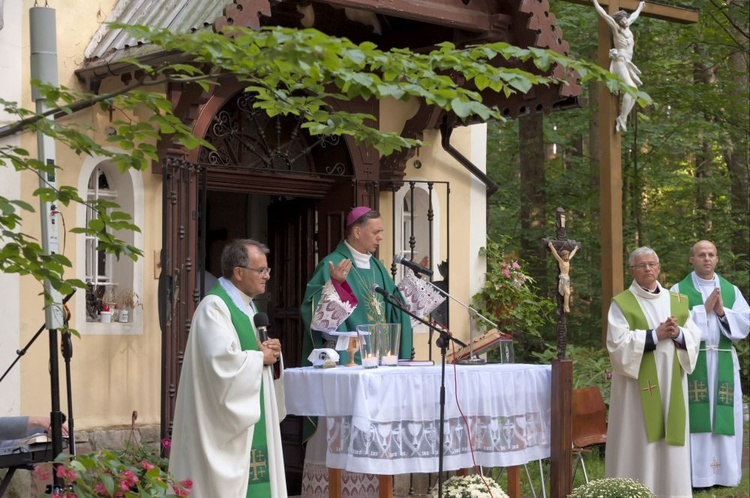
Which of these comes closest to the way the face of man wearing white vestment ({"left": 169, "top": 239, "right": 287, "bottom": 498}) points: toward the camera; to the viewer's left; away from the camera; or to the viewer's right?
to the viewer's right

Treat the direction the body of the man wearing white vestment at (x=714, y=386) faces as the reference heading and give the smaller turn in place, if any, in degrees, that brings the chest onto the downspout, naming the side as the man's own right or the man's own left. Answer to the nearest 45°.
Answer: approximately 90° to the man's own right

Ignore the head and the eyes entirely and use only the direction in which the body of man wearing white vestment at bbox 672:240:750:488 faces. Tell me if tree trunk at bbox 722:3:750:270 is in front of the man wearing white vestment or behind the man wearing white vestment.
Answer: behind

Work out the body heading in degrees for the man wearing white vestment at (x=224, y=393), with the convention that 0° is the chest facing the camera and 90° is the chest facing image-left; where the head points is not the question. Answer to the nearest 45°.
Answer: approximately 270°

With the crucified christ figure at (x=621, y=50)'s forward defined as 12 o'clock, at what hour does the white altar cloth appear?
The white altar cloth is roughly at 2 o'clock from the crucified christ figure.

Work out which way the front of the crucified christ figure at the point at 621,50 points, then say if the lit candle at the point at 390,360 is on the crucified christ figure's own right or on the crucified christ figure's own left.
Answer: on the crucified christ figure's own right

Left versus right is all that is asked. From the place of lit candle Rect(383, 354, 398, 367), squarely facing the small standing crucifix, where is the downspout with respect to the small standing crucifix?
left

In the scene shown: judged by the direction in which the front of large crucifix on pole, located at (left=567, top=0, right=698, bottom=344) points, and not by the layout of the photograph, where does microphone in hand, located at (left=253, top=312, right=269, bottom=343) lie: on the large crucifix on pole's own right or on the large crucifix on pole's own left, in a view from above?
on the large crucifix on pole's own right

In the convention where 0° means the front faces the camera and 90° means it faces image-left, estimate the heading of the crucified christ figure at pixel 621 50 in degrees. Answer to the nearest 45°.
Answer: approximately 315°

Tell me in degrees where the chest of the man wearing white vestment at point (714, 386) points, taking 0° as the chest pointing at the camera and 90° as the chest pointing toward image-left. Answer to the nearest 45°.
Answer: approximately 0°
